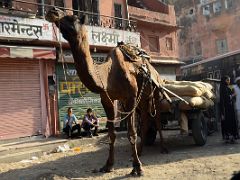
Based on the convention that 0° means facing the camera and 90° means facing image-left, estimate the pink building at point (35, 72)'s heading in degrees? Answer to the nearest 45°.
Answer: approximately 315°

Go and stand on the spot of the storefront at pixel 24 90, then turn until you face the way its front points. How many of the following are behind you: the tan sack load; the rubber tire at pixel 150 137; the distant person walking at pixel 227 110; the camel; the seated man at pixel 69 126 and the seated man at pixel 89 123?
0

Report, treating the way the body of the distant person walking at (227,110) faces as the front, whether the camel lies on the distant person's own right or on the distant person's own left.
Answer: on the distant person's own right

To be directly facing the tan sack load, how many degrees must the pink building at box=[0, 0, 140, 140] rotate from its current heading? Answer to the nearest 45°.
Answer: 0° — it already faces it

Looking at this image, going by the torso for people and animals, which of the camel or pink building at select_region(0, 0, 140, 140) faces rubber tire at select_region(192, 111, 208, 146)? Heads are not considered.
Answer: the pink building

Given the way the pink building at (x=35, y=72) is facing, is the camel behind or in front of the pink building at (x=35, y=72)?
in front

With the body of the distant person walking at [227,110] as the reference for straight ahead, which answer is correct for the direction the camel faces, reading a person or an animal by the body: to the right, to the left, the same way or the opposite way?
to the right

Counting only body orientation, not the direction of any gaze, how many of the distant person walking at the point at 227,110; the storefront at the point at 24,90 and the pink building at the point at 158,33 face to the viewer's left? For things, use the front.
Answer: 0

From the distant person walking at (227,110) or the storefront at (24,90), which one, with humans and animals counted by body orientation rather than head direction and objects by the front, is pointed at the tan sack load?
the storefront

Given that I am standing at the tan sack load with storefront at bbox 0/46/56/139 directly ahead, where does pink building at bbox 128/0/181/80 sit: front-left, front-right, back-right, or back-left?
front-right

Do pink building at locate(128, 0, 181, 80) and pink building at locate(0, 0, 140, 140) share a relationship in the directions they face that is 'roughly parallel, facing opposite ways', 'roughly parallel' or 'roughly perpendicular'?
roughly parallel

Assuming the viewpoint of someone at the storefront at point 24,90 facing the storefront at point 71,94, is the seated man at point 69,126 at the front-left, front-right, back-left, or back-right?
front-right

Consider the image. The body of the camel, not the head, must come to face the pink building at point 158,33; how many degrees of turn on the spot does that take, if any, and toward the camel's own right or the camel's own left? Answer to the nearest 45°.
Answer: approximately 135° to the camel's own right

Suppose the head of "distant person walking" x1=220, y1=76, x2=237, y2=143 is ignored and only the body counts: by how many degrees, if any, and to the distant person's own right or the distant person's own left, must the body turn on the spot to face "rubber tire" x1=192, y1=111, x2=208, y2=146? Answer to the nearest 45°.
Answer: approximately 90° to the distant person's own right

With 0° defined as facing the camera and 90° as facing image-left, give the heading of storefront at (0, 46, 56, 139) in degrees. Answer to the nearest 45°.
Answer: approximately 315°

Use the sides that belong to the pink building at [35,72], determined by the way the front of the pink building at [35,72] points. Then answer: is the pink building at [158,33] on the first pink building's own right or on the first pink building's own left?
on the first pink building's own left

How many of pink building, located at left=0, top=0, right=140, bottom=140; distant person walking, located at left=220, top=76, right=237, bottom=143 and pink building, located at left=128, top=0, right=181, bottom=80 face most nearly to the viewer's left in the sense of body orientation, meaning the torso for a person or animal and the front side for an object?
0

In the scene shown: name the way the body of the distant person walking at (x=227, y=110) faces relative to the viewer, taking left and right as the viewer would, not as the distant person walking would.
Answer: facing the viewer and to the right of the viewer

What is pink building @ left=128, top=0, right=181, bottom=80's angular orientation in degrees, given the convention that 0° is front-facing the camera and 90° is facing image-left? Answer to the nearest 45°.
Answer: approximately 315°
